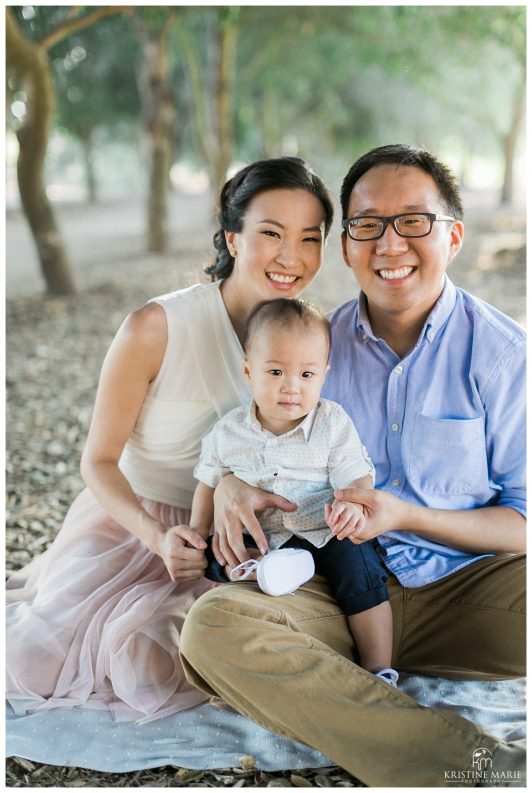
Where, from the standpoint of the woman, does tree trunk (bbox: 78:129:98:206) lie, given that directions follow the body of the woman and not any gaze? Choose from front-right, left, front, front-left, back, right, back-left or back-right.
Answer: back-left

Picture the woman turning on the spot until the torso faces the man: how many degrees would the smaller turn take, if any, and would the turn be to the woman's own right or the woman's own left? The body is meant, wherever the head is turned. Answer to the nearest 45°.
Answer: approximately 45° to the woman's own left

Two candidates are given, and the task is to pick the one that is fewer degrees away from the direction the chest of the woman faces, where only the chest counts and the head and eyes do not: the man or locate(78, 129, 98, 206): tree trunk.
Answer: the man

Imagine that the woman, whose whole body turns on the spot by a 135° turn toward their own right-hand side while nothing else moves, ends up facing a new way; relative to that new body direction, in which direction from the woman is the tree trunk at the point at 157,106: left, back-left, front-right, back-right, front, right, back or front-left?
right

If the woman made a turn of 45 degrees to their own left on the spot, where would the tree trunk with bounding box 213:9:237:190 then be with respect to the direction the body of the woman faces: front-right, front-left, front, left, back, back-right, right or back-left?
left

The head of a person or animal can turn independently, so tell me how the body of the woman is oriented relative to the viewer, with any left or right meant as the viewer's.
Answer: facing the viewer and to the right of the viewer

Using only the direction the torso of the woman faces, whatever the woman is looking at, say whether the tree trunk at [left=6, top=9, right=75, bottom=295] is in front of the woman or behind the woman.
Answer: behind
